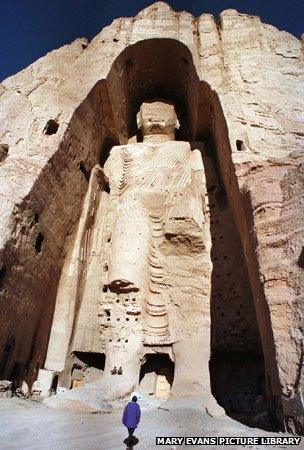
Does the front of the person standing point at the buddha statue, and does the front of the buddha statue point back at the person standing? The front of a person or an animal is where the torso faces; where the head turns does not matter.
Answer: yes

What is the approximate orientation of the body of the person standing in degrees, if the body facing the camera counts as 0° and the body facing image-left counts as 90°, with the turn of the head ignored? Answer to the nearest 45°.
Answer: approximately 180°

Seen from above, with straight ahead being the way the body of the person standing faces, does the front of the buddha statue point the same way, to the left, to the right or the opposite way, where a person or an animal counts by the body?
the opposite way

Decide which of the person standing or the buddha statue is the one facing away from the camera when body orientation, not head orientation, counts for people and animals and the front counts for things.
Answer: the person standing

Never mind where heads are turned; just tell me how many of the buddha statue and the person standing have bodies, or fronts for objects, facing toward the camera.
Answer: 1
